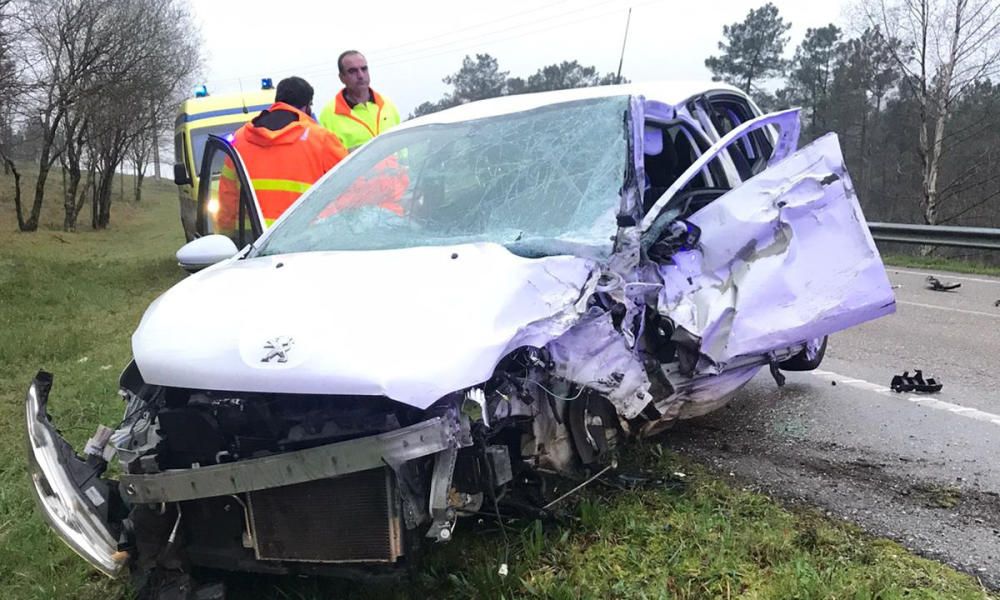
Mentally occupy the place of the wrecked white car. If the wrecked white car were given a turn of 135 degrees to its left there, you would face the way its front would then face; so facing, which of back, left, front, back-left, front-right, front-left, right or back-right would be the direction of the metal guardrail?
front-left

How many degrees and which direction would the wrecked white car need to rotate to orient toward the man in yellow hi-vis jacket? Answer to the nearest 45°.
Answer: approximately 135° to its right

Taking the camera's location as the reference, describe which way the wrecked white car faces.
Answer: facing the viewer and to the left of the viewer

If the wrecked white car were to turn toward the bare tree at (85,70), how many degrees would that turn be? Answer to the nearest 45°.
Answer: approximately 90° to its right

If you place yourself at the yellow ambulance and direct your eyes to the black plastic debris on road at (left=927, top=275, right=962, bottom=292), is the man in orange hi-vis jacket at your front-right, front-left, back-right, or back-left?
front-right

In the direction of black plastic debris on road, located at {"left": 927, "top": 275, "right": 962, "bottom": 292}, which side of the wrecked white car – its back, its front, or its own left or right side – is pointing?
back

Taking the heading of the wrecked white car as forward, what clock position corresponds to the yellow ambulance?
The yellow ambulance is roughly at 4 o'clock from the wrecked white car.

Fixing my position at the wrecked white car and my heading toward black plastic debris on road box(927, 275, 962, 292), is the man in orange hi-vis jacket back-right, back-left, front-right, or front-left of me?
front-left

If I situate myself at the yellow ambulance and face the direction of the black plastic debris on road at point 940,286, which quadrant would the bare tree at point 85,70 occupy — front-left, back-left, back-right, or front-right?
back-left

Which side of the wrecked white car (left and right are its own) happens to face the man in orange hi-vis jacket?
right

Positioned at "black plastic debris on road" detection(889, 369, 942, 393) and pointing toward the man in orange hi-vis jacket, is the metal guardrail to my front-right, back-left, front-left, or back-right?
back-right

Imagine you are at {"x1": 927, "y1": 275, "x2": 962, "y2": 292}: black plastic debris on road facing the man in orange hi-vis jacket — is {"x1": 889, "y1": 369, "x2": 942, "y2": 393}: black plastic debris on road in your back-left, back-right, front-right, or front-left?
front-left
